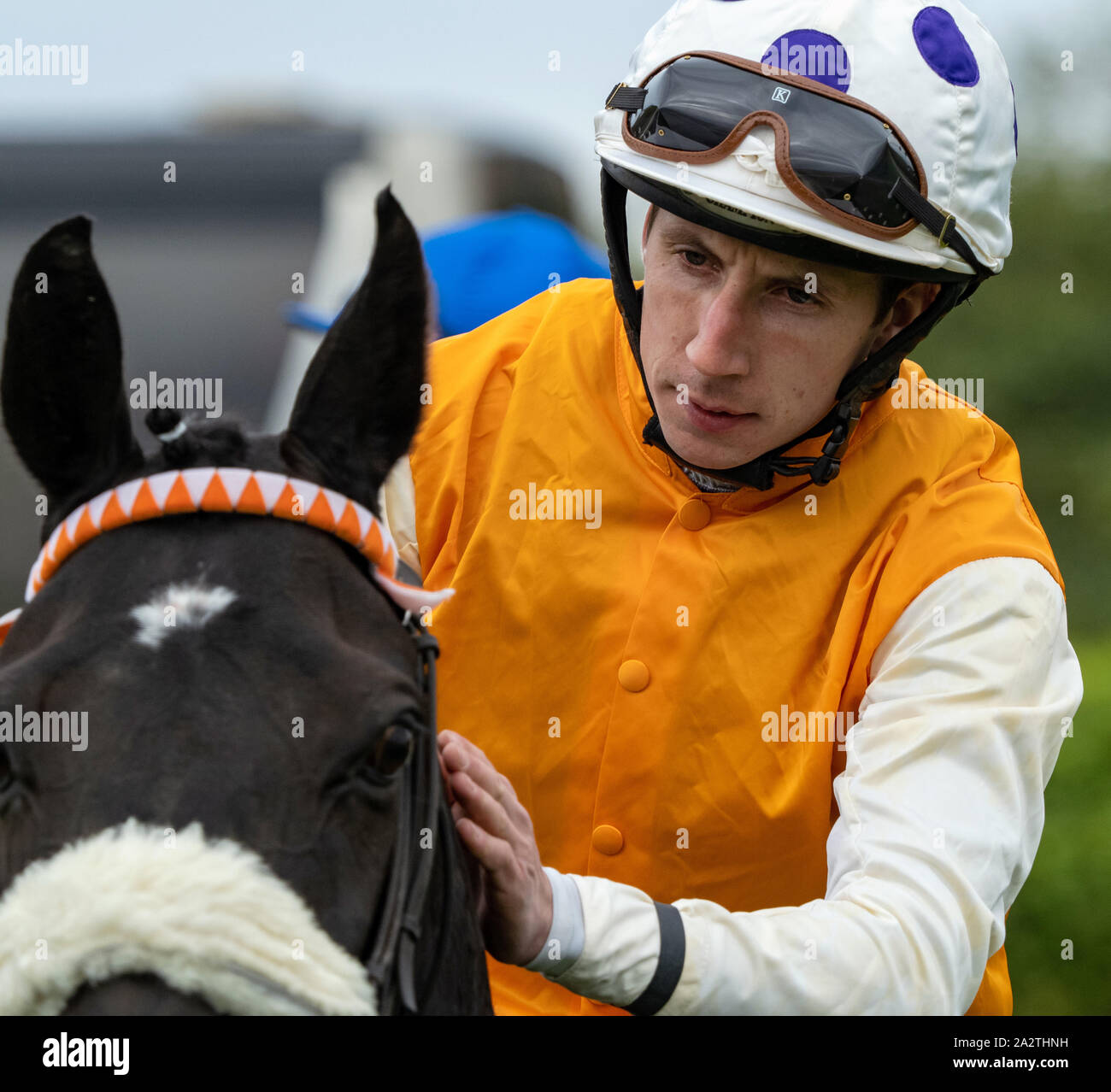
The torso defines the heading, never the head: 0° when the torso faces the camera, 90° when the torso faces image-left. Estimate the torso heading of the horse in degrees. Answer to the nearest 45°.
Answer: approximately 0°

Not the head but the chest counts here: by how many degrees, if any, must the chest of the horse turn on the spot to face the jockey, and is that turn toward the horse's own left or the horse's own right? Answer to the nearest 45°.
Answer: approximately 135° to the horse's own left

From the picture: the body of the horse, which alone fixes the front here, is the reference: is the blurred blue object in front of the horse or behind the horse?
behind

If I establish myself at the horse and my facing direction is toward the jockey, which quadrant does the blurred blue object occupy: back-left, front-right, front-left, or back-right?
front-left

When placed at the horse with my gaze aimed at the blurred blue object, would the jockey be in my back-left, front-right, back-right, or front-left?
front-right

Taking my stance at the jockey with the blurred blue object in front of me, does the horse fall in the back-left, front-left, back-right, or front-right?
back-left
